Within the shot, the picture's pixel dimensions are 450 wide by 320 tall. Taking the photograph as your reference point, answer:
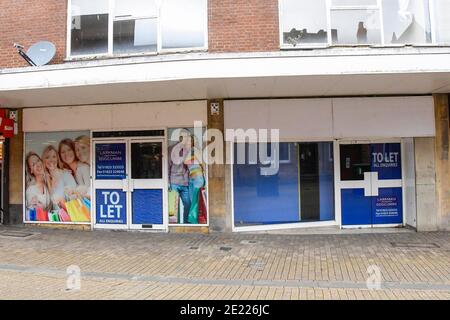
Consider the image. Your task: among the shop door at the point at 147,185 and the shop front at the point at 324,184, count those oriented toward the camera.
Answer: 2

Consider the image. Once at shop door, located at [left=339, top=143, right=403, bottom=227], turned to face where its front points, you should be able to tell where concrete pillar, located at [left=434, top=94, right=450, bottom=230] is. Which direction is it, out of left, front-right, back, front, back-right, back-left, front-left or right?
left

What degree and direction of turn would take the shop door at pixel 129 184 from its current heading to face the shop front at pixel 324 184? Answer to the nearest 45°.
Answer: approximately 90° to its left

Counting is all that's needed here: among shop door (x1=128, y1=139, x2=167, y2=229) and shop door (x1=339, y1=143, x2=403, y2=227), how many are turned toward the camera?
2

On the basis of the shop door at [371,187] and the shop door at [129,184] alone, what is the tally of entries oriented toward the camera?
2

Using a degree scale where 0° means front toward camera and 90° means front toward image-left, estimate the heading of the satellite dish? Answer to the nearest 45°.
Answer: approximately 45°

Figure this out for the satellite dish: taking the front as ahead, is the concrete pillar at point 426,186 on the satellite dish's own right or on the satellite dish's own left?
on the satellite dish's own left

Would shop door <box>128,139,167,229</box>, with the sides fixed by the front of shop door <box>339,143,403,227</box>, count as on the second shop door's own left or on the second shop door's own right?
on the second shop door's own right

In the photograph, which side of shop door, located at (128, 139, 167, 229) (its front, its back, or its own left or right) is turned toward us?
front

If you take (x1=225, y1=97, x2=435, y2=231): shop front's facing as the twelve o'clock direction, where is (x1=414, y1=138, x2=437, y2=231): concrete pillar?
The concrete pillar is roughly at 9 o'clock from the shop front.

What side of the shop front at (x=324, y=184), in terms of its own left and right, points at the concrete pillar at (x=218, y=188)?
right

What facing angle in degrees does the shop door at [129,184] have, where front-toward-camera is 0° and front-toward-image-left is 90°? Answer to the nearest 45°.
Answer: approximately 0°

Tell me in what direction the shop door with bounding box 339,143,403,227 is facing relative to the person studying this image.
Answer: facing the viewer
